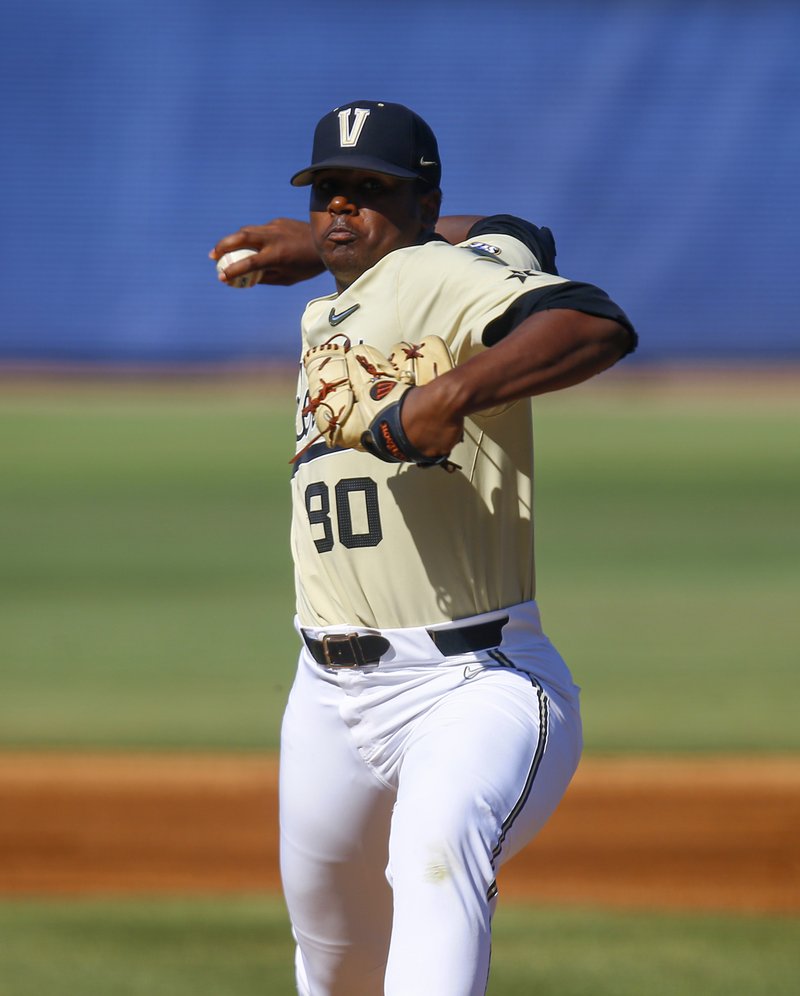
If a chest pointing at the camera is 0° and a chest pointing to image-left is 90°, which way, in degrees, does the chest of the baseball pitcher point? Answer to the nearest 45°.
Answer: approximately 45°
